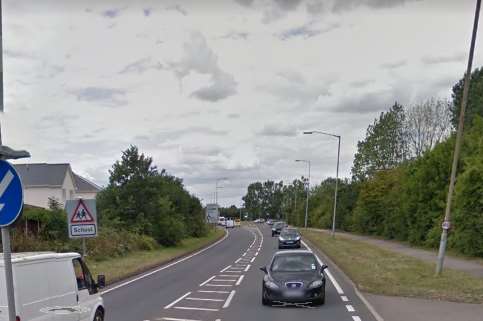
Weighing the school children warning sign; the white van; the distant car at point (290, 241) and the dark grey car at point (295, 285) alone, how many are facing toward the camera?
3

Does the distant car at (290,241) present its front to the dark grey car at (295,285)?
yes

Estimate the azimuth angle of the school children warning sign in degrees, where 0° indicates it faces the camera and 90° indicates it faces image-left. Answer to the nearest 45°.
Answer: approximately 0°

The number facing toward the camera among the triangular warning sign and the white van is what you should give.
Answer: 1

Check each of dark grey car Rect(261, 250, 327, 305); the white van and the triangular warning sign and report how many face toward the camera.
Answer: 2

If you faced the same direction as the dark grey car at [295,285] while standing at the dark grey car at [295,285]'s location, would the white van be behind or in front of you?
in front

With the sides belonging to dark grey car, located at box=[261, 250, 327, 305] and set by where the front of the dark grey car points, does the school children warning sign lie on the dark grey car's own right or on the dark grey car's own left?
on the dark grey car's own right

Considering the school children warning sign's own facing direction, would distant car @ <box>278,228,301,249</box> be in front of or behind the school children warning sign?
behind

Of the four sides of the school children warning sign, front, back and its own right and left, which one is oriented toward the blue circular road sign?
front

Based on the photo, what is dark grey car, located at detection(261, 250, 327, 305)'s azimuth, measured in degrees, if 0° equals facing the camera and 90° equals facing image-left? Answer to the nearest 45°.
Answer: approximately 0°

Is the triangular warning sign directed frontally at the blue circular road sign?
yes

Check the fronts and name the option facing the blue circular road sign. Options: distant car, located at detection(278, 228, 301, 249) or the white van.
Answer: the distant car
